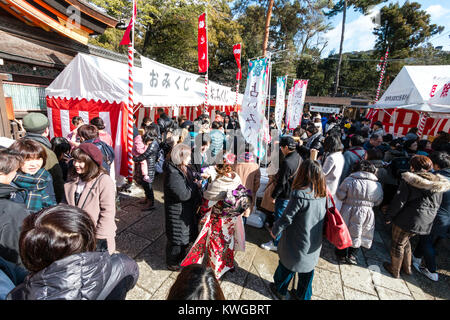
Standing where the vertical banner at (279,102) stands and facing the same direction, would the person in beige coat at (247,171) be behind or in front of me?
in front

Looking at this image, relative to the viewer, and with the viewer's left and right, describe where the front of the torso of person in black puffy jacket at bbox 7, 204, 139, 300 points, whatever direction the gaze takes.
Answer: facing away from the viewer and to the left of the viewer

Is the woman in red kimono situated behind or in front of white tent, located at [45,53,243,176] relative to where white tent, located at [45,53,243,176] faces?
in front

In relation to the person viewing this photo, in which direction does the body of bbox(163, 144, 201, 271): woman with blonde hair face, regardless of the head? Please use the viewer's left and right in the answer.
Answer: facing to the right of the viewer

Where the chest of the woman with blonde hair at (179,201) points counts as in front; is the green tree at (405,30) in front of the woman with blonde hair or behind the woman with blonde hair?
in front

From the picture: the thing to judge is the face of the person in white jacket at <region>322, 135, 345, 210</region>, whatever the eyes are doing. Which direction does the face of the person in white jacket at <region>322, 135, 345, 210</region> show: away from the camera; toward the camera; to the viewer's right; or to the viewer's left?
away from the camera

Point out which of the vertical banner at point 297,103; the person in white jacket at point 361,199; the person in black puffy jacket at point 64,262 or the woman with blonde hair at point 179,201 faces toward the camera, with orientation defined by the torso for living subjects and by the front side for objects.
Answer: the vertical banner

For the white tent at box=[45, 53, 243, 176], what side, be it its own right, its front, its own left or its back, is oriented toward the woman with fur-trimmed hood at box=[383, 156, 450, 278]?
front

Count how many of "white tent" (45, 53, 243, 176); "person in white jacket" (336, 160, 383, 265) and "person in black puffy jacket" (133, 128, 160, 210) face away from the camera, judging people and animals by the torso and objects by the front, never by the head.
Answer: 1

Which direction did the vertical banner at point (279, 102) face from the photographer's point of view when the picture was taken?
facing the viewer

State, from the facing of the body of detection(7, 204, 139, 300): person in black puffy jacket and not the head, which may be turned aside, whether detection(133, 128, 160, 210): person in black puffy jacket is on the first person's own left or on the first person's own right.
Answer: on the first person's own right

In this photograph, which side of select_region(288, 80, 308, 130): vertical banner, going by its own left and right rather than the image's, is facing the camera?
front

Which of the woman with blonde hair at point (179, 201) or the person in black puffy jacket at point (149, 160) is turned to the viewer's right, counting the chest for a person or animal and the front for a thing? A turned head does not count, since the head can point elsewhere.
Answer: the woman with blonde hair

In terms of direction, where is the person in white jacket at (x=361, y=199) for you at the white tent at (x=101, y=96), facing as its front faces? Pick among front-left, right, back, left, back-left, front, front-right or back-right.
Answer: front
